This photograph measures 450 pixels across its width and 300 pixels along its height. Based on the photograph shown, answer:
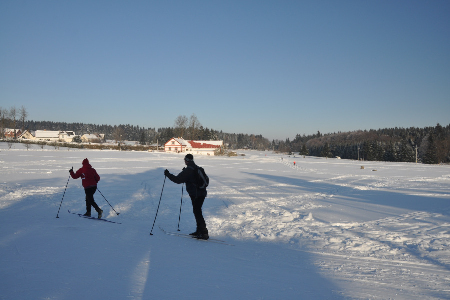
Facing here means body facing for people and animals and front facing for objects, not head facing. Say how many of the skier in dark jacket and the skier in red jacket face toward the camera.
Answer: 0

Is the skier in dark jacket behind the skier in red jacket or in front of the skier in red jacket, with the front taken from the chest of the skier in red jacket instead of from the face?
behind

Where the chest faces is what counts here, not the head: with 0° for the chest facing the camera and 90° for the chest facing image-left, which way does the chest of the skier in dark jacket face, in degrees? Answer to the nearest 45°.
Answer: approximately 90°

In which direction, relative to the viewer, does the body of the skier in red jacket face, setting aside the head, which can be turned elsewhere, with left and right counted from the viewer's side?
facing away from the viewer and to the left of the viewer
